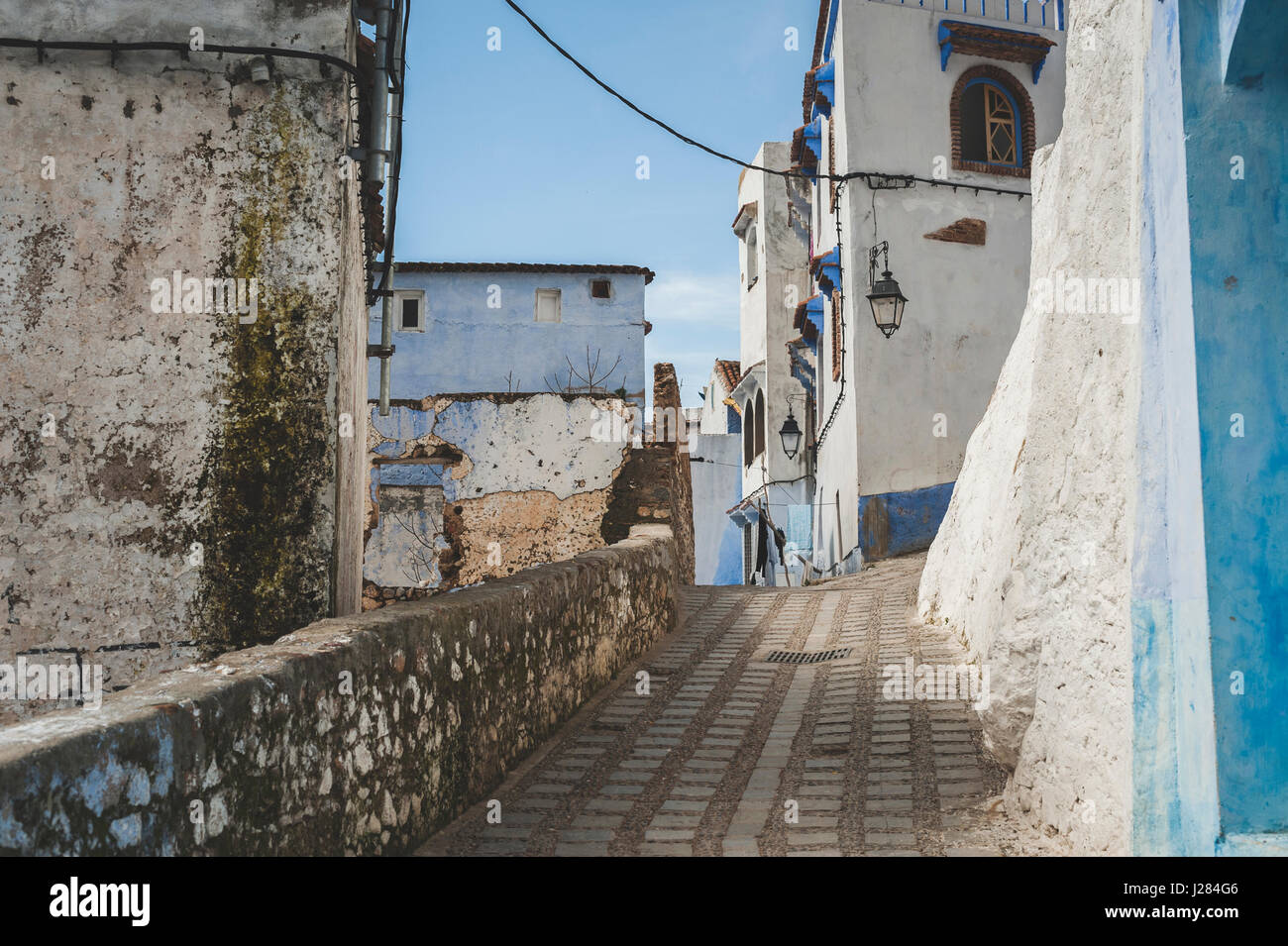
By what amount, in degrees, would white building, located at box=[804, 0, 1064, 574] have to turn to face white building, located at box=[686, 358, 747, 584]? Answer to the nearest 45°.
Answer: approximately 90° to its right

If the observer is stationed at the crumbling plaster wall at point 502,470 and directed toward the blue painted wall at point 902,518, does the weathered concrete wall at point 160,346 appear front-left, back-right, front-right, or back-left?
back-right

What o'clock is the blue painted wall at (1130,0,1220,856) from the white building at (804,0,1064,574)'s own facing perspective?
The blue painted wall is roughly at 9 o'clock from the white building.

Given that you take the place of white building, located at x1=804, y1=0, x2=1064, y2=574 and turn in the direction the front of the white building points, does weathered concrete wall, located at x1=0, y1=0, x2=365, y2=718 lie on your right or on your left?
on your left

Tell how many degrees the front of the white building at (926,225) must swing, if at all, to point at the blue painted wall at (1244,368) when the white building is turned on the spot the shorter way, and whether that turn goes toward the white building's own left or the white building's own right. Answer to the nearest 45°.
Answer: approximately 90° to the white building's own left

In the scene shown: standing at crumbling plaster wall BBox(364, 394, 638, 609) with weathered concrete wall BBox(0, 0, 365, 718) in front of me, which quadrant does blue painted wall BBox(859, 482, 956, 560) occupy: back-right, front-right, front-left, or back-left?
back-left

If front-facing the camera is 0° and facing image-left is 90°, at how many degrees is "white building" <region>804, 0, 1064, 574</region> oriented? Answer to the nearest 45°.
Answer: approximately 90°

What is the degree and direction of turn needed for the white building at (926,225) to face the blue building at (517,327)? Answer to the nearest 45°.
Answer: approximately 45° to its right
